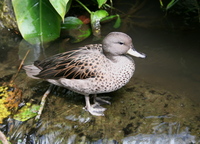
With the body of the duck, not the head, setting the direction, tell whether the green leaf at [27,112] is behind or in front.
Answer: behind

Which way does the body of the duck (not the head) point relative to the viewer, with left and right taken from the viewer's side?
facing to the right of the viewer
